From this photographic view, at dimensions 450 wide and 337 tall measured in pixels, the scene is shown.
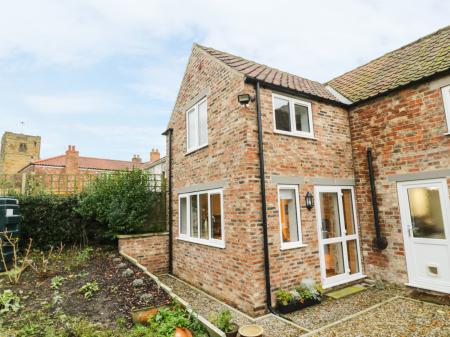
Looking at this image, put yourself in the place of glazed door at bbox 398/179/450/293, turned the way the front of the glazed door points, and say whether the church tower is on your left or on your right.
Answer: on your right

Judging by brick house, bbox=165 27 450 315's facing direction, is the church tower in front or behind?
behind

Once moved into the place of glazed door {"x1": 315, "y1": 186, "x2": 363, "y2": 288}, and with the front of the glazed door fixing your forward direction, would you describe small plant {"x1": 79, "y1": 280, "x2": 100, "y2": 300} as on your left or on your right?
on your right

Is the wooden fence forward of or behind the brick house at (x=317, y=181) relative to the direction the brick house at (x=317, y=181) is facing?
behind

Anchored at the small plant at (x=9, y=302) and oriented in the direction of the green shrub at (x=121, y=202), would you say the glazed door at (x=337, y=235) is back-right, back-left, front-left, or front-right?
front-right

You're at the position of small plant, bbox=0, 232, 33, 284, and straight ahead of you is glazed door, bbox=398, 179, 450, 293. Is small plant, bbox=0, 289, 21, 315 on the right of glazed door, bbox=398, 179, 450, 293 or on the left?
right

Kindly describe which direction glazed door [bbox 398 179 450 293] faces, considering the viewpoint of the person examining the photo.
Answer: facing the viewer and to the left of the viewer

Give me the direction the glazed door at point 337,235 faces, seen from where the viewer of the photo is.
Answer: facing the viewer and to the right of the viewer

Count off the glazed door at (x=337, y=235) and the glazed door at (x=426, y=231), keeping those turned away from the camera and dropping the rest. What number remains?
0

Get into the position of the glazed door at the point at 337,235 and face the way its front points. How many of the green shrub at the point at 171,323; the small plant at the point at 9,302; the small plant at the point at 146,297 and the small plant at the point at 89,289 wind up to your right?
4

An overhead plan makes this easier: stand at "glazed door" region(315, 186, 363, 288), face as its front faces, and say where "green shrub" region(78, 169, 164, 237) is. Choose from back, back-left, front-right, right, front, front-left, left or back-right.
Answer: back-right
